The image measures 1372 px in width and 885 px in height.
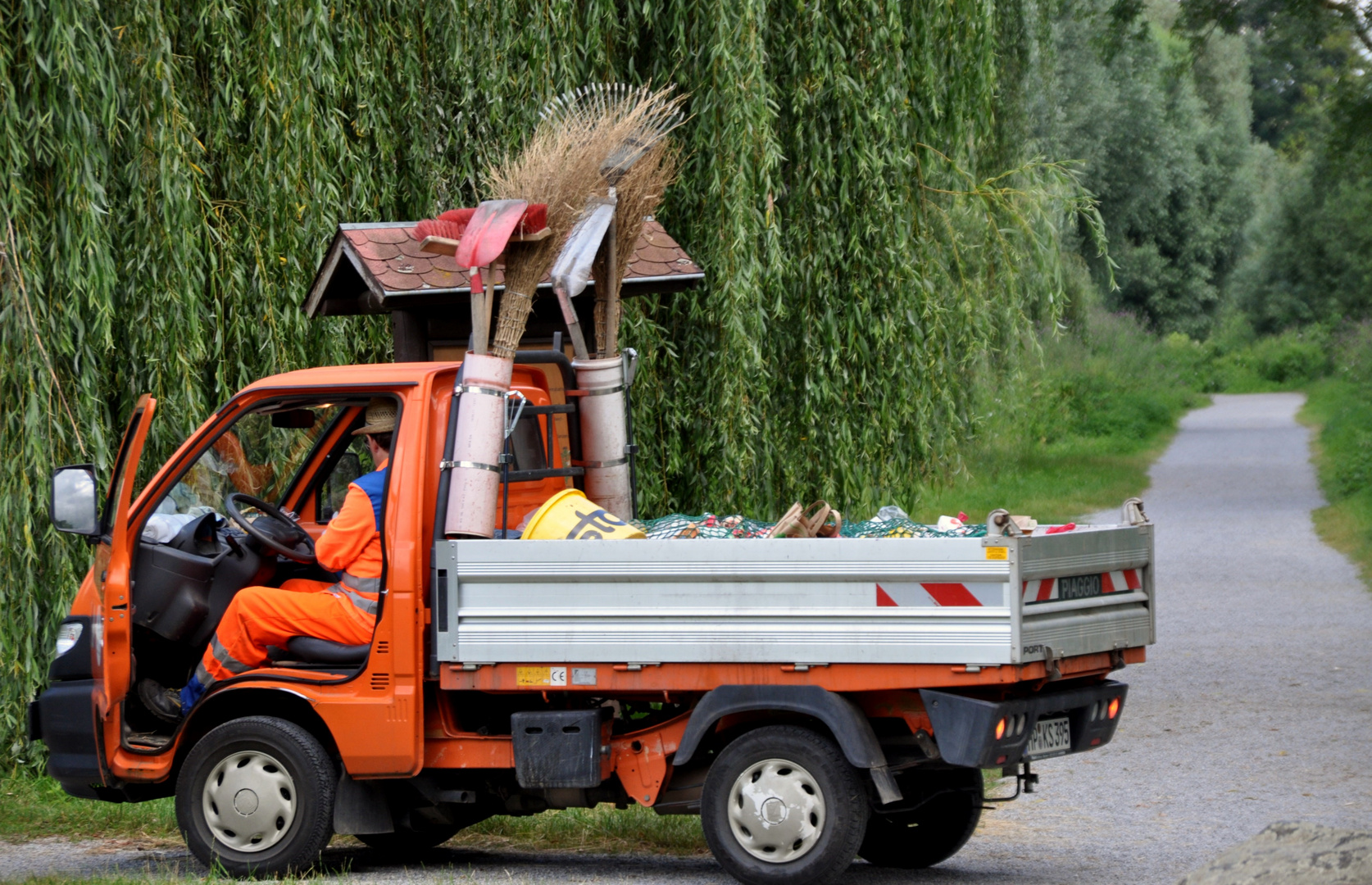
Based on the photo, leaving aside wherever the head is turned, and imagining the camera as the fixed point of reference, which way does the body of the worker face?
to the viewer's left

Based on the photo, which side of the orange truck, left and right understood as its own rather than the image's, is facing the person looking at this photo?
left

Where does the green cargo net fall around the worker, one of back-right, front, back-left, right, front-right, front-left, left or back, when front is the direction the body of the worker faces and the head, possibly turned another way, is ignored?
back

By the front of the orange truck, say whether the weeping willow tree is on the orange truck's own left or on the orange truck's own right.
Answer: on the orange truck's own right

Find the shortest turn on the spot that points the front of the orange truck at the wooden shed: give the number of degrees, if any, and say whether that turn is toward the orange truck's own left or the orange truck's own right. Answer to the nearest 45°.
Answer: approximately 90° to the orange truck's own right

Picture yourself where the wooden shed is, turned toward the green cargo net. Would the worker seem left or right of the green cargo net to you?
right

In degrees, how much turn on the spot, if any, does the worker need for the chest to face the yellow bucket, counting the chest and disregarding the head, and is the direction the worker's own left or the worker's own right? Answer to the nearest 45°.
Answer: approximately 180°

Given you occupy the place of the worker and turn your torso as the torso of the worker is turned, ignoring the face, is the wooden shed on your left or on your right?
on your right
